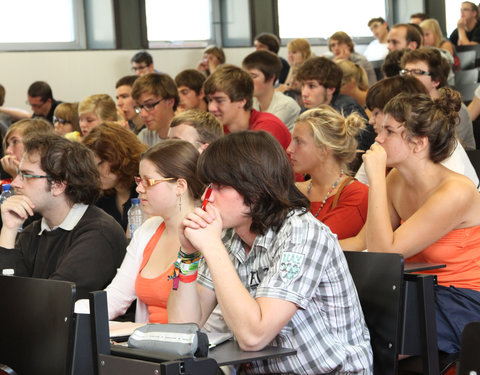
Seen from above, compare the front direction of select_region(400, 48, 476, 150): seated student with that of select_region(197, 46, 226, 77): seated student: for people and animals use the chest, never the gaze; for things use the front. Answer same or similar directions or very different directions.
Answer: same or similar directions

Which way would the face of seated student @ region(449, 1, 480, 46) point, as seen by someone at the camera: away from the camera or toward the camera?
toward the camera

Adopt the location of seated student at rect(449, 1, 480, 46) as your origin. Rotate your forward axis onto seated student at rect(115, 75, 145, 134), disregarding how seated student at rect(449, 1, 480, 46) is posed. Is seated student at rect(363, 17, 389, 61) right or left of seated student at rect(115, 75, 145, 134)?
right

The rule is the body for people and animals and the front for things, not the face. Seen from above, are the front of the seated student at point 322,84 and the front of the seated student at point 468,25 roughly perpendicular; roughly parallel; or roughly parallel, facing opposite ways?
roughly parallel

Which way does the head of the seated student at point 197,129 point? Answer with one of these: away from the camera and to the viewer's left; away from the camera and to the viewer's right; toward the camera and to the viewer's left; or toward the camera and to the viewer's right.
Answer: toward the camera and to the viewer's left

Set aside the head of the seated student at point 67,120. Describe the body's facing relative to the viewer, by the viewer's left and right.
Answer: facing the viewer and to the left of the viewer

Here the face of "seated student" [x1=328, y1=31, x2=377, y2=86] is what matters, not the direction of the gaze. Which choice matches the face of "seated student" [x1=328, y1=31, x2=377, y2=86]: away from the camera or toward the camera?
toward the camera

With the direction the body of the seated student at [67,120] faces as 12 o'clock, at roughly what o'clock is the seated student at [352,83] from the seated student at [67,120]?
the seated student at [352,83] is roughly at 8 o'clock from the seated student at [67,120].
